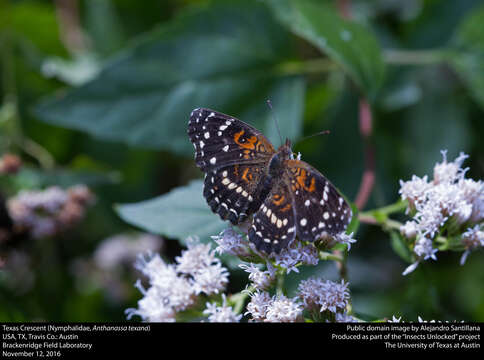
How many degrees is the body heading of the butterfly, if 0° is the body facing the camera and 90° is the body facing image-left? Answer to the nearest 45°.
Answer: approximately 225°

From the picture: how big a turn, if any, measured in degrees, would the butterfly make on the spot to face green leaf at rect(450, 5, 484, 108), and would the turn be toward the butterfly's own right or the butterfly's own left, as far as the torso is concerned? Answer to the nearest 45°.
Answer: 0° — it already faces it

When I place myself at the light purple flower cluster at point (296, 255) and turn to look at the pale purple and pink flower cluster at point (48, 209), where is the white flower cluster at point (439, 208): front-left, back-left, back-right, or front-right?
back-right

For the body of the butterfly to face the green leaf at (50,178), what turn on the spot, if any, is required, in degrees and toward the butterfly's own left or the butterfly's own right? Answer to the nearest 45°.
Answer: approximately 90° to the butterfly's own left
